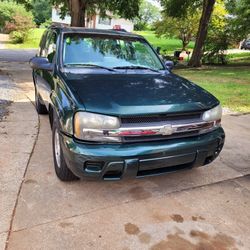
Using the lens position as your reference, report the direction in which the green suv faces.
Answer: facing the viewer and to the right of the viewer

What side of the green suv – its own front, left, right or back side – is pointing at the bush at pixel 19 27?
back

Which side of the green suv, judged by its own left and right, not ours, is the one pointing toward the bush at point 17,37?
back

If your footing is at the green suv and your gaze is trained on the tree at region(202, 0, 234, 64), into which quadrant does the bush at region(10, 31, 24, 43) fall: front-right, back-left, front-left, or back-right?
front-left

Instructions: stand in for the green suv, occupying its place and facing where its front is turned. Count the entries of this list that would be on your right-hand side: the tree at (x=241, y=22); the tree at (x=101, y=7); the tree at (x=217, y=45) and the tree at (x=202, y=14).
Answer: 0

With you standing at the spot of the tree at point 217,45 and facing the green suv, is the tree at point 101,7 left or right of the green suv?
right

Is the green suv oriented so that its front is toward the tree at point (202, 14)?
no

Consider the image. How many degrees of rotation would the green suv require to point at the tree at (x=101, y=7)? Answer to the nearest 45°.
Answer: approximately 135° to its left

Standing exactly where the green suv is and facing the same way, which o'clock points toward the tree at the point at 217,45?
The tree is roughly at 8 o'clock from the green suv.

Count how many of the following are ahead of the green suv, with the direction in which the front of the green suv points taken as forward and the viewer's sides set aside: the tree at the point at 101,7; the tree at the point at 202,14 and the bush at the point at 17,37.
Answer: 0

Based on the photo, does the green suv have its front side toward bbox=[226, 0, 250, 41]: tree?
no
